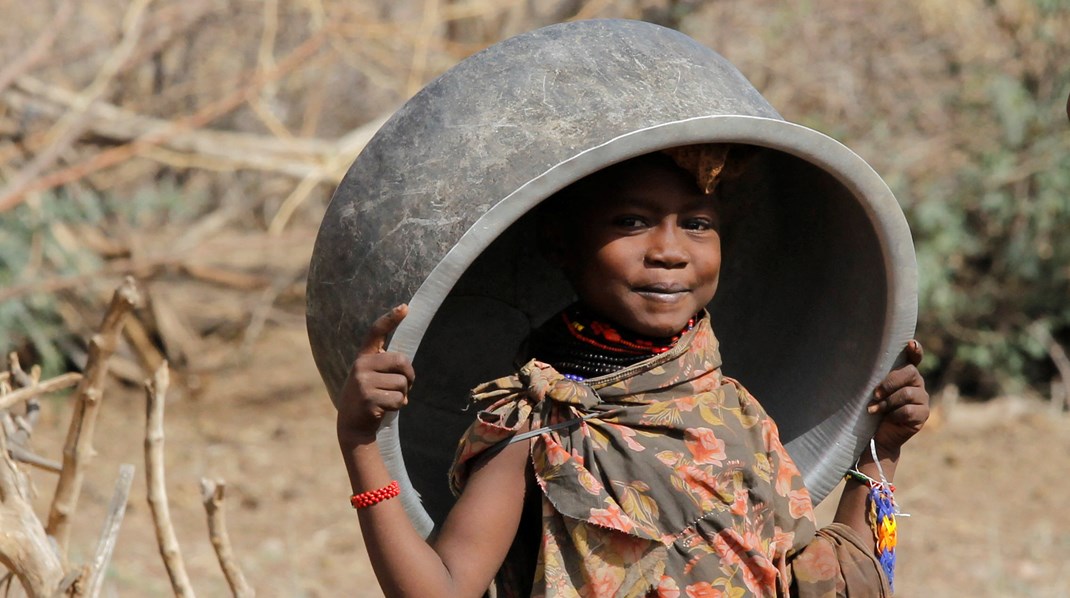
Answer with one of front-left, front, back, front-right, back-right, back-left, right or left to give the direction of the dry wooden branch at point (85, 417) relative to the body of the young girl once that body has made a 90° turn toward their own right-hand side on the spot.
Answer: front-right

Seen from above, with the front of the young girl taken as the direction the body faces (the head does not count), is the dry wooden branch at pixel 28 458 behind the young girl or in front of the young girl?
behind

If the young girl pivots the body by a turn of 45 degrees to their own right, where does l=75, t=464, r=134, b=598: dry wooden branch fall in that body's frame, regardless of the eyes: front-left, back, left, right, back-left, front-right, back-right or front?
right

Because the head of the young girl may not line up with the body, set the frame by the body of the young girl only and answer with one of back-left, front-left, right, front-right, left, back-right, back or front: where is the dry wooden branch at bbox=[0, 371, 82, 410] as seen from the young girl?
back-right

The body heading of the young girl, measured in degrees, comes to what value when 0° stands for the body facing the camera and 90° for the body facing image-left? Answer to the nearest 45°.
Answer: approximately 315°
